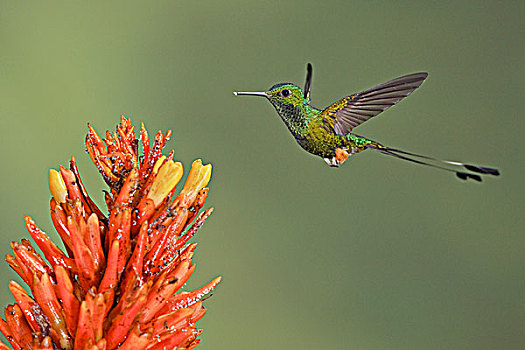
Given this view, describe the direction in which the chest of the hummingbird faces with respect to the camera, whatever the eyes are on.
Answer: to the viewer's left
